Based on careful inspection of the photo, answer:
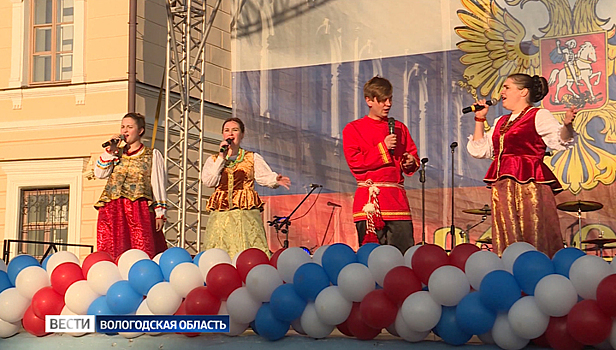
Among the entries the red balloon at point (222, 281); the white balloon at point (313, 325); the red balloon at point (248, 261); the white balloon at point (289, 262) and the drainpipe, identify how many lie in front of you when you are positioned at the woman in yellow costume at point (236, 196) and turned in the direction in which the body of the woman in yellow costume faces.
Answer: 4

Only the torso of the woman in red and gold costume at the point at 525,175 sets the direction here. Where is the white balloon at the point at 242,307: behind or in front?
in front

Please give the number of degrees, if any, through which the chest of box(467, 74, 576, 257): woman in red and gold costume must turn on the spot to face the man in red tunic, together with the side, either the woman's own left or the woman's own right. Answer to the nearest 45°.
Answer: approximately 45° to the woman's own right

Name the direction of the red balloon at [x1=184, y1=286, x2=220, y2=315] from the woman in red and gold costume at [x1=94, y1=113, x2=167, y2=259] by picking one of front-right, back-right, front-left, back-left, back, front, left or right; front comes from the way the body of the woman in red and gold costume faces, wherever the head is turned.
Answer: front-left

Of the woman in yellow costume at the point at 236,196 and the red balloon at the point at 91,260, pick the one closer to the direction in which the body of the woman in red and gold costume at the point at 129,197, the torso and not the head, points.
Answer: the red balloon

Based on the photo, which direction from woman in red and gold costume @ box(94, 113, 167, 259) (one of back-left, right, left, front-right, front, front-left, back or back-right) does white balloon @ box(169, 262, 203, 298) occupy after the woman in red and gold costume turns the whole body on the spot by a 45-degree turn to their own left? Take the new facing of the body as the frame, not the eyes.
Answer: front

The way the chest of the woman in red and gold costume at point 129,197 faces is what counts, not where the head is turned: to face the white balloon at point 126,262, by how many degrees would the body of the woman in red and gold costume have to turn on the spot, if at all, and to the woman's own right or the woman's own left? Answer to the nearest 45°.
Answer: approximately 45° to the woman's own left

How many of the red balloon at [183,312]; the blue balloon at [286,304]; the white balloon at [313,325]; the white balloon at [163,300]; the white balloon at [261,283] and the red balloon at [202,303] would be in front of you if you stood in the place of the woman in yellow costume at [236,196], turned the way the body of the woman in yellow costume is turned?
6

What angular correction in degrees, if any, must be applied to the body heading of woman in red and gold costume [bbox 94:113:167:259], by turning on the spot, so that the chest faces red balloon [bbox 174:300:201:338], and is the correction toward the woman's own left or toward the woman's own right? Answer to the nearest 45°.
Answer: approximately 45° to the woman's own left

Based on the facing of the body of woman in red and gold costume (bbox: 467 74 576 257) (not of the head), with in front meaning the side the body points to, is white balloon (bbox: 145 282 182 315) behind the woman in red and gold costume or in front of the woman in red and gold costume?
in front

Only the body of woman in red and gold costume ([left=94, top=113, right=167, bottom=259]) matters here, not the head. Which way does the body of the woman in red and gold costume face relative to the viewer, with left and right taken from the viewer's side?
facing the viewer and to the left of the viewer

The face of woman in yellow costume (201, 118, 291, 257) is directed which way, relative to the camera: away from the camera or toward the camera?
toward the camera

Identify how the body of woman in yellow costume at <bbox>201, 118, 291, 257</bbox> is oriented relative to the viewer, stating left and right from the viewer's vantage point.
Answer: facing the viewer
